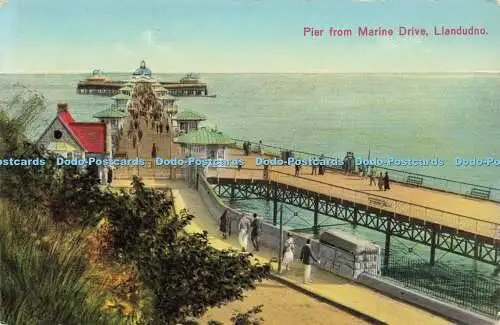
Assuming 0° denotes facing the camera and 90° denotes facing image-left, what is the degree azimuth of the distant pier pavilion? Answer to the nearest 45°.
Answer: approximately 0°
